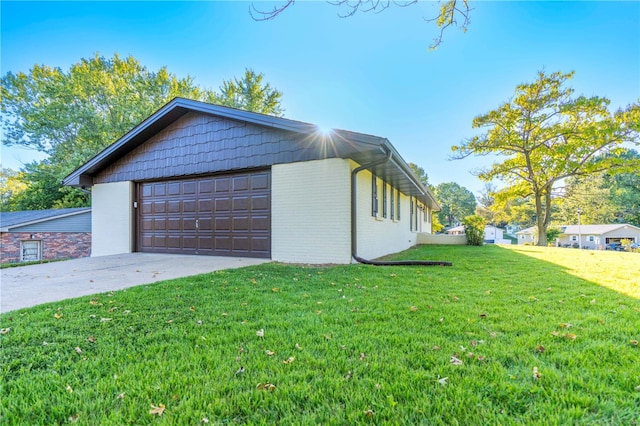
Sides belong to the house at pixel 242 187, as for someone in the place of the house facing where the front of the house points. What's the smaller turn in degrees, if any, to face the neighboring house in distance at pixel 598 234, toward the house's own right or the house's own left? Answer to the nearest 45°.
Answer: approximately 180°

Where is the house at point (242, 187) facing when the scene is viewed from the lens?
facing the viewer and to the left of the viewer

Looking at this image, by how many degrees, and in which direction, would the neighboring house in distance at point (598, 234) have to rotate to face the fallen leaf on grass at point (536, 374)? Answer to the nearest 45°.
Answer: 0° — it already faces it

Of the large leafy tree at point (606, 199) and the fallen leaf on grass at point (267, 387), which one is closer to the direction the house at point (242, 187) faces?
the fallen leaf on grass

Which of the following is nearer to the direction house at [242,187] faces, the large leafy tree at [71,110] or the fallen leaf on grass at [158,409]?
the fallen leaf on grass

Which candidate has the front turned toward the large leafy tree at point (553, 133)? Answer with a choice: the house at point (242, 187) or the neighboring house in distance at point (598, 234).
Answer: the neighboring house in distance

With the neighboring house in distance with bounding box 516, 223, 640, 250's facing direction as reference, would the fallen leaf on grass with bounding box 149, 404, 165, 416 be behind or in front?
in front

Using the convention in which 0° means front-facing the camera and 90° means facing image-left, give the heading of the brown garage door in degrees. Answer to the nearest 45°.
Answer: approximately 45°

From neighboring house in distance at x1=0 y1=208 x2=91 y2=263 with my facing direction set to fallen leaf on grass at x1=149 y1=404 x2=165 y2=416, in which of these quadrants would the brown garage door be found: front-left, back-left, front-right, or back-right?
front-left

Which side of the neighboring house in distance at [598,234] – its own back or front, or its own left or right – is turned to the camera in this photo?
front

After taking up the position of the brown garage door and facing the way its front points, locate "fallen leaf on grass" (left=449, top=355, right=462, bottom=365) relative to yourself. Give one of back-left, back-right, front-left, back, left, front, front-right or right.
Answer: front-left

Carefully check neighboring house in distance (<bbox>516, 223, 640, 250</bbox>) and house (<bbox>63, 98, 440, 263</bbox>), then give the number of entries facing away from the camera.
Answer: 0

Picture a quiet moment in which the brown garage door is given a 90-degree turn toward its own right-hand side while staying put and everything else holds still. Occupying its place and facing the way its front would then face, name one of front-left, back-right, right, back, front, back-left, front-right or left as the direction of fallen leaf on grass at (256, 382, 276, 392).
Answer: back-left

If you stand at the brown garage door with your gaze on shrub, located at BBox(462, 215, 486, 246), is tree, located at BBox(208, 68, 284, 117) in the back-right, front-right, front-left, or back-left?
front-left
